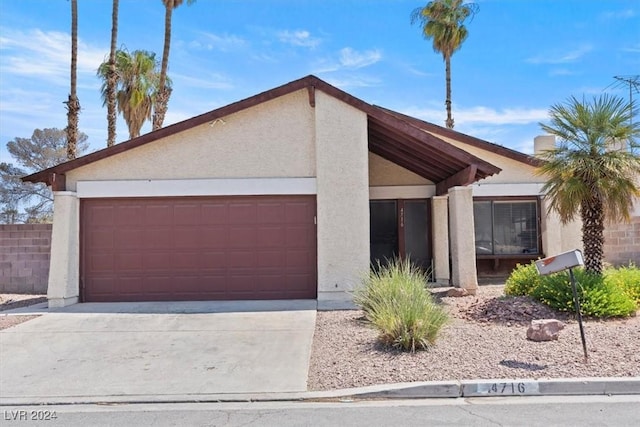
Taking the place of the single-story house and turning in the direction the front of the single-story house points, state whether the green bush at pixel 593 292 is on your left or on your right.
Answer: on your left

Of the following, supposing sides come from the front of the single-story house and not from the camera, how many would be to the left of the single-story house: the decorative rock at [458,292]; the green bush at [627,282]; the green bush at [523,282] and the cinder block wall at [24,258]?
3

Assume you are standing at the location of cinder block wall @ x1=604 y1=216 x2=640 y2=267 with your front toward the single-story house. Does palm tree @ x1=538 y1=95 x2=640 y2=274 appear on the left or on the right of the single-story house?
left

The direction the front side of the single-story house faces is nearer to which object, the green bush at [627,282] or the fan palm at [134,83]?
the green bush

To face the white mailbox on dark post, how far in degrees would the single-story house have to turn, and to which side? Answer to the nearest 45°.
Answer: approximately 45° to its left

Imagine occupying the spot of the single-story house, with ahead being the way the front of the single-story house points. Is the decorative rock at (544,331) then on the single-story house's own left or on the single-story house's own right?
on the single-story house's own left

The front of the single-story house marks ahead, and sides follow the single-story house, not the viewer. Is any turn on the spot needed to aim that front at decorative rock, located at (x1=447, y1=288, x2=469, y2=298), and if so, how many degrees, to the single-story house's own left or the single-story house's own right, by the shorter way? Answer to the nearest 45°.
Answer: approximately 90° to the single-story house's own left

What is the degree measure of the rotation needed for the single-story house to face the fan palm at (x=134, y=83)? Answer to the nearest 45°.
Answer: approximately 135° to its right

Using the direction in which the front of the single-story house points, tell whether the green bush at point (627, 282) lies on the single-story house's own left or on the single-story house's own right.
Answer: on the single-story house's own left

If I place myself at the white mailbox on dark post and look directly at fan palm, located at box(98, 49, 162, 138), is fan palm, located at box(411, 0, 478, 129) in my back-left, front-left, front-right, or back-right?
front-right

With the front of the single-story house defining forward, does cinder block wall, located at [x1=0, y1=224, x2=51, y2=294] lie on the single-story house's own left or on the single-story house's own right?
on the single-story house's own right

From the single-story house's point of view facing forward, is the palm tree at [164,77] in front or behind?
behind

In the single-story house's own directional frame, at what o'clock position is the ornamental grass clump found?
The ornamental grass clump is roughly at 11 o'clock from the single-story house.

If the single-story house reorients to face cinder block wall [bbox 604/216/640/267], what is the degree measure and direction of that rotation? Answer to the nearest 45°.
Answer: approximately 90° to its left

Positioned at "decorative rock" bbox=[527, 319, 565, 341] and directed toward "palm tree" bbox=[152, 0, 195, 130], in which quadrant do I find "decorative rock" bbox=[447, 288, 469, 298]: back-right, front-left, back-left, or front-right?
front-right

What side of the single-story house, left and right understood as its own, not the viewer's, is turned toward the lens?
front

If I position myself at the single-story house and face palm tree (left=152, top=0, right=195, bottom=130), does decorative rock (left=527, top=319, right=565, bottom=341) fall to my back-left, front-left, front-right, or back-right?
back-right

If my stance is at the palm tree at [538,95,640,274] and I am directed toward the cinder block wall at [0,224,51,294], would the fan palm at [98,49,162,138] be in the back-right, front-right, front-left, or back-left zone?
front-right

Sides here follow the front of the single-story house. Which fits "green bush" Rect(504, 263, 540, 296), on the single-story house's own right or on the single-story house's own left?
on the single-story house's own left

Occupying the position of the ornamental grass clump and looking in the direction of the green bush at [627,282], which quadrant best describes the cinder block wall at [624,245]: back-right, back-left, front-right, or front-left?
front-left
